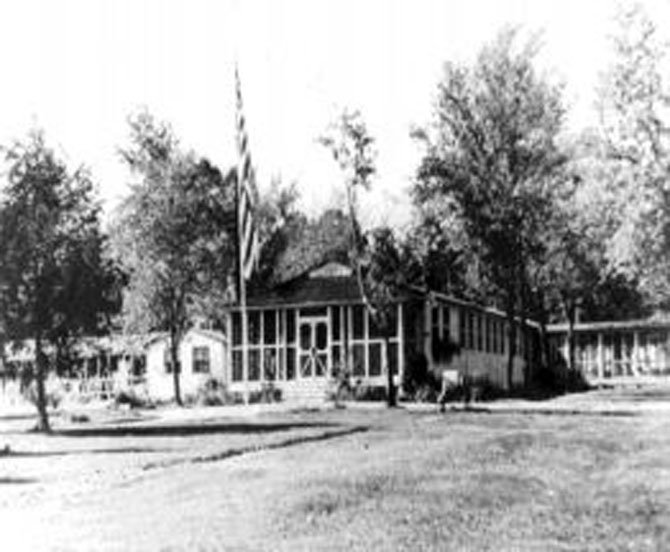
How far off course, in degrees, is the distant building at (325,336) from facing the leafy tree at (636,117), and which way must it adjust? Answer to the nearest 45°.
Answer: approximately 90° to its left

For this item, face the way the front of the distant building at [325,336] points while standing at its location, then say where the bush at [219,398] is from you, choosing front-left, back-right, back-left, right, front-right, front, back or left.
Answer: right

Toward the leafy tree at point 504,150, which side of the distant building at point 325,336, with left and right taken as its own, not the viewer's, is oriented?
left

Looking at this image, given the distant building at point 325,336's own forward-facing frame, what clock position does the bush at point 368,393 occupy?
The bush is roughly at 11 o'clock from the distant building.

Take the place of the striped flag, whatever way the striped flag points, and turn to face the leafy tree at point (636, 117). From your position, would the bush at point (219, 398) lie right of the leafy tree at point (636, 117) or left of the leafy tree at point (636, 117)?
left

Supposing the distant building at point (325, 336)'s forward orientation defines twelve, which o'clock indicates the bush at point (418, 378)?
The bush is roughly at 10 o'clock from the distant building.

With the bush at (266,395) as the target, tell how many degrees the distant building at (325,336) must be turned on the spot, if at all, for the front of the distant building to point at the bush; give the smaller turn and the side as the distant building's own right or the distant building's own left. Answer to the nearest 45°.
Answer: approximately 45° to the distant building's own right

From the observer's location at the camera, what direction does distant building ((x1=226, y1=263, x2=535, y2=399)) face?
facing the viewer

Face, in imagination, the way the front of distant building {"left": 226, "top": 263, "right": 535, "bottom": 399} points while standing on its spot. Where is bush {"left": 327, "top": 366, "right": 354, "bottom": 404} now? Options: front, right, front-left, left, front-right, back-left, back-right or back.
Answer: front

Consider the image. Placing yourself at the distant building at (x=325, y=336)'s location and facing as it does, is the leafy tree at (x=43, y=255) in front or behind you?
in front

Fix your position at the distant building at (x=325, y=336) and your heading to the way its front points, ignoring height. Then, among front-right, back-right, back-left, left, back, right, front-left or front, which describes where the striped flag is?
front
